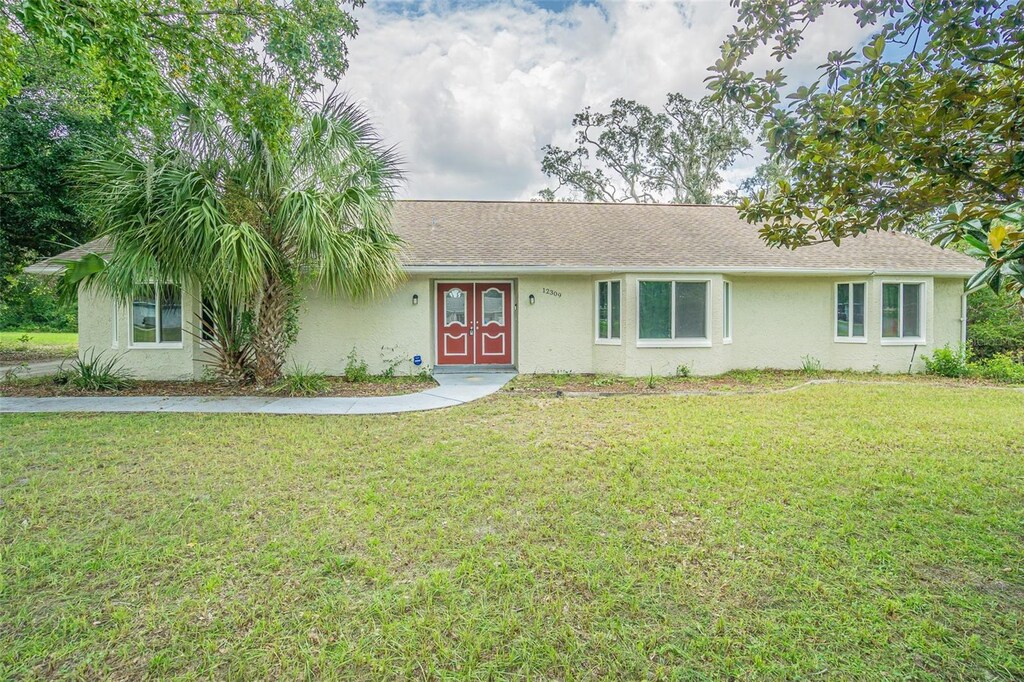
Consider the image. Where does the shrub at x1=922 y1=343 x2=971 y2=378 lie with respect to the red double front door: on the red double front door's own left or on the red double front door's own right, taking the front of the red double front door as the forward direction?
on the red double front door's own left

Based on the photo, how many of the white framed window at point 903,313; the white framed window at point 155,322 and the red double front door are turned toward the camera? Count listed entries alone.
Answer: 3

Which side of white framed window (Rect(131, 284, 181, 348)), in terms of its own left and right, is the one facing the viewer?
front

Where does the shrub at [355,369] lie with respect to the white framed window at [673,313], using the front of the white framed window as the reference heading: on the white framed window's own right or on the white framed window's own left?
on the white framed window's own right

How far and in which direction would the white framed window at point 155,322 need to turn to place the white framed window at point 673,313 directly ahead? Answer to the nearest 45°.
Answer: approximately 45° to its left

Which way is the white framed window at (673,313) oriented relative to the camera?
toward the camera

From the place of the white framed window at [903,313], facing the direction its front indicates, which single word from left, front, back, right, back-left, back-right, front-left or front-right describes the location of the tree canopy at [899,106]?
front

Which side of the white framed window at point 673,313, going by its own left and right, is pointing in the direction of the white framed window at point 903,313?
left

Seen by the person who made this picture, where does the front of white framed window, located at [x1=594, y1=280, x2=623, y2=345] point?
facing the viewer and to the left of the viewer

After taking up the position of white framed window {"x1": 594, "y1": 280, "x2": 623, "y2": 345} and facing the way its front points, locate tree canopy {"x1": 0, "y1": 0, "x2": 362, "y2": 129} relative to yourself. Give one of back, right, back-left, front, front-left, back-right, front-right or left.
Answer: front

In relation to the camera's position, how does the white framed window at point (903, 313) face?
facing the viewer

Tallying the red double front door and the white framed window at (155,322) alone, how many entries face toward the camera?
2

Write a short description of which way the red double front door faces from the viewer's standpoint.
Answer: facing the viewer

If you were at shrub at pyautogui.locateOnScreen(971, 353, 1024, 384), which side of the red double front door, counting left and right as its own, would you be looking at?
left

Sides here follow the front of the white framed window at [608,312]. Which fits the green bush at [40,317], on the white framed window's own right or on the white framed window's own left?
on the white framed window's own right

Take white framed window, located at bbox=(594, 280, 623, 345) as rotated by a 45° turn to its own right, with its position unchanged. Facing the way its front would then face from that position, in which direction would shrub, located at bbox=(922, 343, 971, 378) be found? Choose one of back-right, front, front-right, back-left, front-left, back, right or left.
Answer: back

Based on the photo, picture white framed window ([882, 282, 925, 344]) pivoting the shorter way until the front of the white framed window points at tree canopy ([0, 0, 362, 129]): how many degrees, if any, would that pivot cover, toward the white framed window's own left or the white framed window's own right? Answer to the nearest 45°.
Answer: approximately 45° to the white framed window's own right
